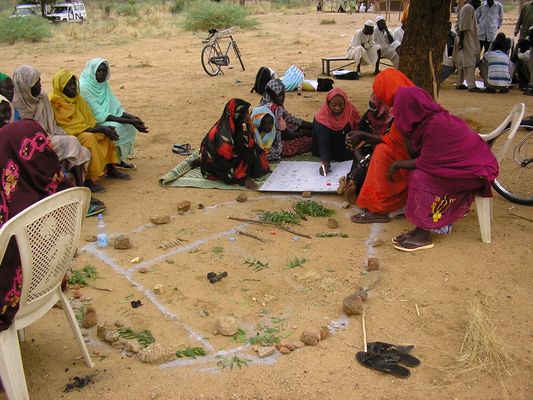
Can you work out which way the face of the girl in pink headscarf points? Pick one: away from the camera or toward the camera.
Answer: toward the camera

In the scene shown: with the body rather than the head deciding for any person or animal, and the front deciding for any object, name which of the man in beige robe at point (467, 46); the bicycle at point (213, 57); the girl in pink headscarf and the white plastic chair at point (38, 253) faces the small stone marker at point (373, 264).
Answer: the girl in pink headscarf

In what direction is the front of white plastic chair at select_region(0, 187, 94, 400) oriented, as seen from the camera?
facing away from the viewer and to the left of the viewer

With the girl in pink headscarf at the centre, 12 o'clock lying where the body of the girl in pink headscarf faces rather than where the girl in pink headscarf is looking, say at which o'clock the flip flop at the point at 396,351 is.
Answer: The flip flop is roughly at 12 o'clock from the girl in pink headscarf.

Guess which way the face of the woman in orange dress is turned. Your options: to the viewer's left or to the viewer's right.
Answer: to the viewer's left

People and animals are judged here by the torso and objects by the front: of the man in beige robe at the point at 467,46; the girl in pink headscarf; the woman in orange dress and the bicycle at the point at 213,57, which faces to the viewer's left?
the woman in orange dress

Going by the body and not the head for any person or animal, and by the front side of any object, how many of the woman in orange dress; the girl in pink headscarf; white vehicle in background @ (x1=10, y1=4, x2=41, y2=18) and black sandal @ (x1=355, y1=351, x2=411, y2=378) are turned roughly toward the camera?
1

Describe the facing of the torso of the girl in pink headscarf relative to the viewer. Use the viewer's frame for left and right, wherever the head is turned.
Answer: facing the viewer

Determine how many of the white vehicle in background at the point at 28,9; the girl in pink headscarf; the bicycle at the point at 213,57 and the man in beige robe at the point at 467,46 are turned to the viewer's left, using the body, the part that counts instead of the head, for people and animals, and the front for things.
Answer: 1

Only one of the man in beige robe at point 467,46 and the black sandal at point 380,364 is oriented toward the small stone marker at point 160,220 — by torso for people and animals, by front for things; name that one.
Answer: the black sandal
